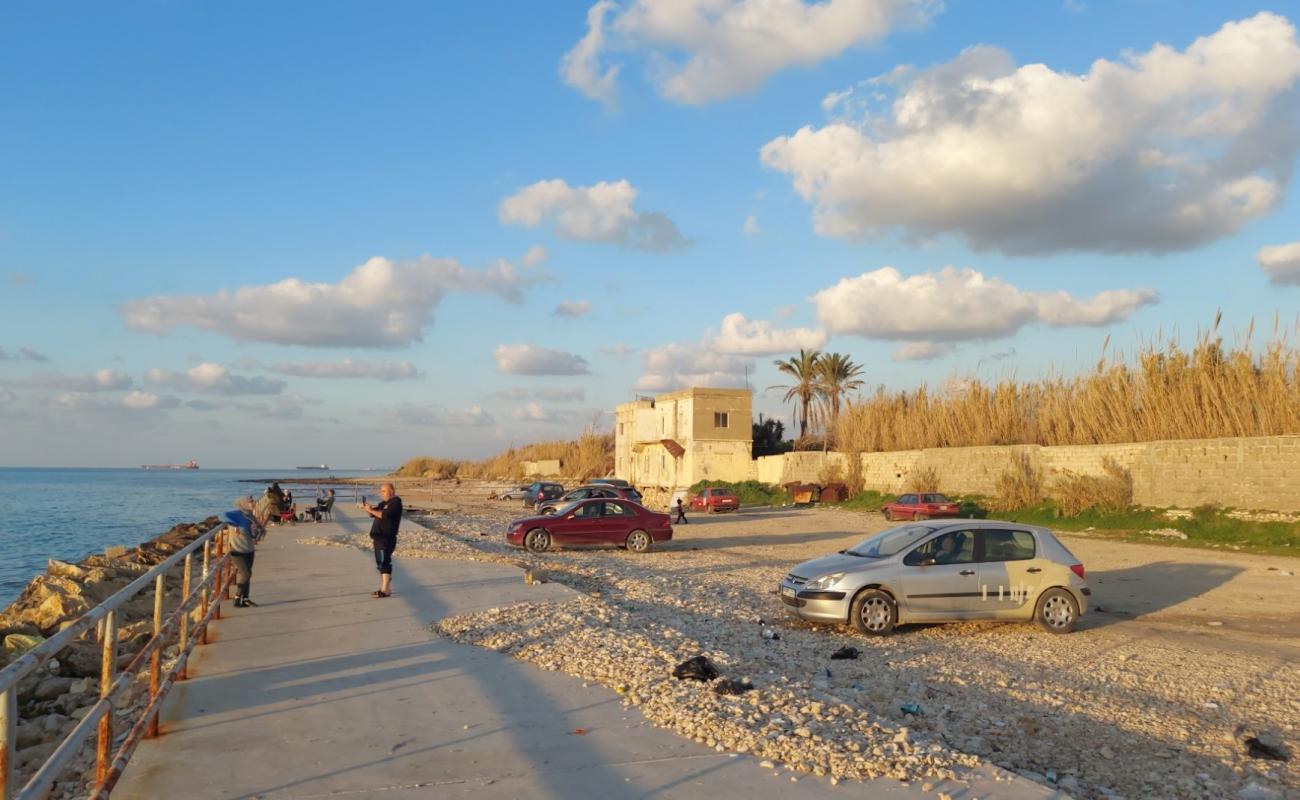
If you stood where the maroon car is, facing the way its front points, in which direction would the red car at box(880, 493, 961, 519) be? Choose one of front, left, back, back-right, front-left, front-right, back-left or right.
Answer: back-right

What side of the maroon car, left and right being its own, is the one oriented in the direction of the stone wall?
back

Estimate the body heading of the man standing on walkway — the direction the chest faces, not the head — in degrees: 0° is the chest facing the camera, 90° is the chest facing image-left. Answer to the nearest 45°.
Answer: approximately 90°

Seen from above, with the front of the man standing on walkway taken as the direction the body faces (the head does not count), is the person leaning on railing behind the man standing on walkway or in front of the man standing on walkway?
in front

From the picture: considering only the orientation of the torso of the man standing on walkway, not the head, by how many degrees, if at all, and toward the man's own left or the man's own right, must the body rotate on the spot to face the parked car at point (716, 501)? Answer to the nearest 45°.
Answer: approximately 135° to the man's own right

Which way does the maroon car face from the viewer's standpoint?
to the viewer's left

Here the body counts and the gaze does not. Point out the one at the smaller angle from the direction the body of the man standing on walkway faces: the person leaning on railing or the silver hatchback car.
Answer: the person leaning on railing

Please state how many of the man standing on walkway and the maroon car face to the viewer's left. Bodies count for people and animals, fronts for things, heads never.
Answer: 2

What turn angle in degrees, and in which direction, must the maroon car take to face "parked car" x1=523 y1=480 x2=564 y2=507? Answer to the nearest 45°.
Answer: approximately 90° to its right

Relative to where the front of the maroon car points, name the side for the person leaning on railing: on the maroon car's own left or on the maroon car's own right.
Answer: on the maroon car's own left

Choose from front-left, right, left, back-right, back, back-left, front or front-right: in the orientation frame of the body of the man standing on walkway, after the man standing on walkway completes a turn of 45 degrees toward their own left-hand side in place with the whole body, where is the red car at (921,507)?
back
